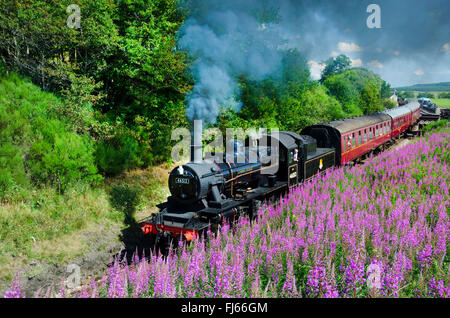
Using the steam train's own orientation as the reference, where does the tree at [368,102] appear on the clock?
The tree is roughly at 5 o'clock from the steam train.

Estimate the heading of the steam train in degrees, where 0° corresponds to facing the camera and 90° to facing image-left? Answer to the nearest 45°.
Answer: approximately 45°

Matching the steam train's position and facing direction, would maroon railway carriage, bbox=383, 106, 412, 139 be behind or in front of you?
behind

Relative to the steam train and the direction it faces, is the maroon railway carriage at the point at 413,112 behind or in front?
behind
